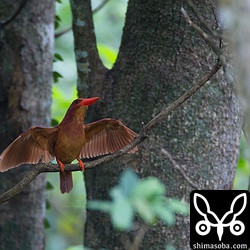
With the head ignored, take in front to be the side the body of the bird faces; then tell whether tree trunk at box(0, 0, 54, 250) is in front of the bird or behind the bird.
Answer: behind
